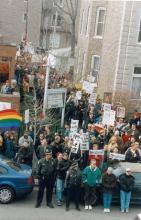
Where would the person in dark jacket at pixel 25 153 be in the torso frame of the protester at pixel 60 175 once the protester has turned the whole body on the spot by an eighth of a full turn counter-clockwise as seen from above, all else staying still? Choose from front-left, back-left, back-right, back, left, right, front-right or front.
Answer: back-left

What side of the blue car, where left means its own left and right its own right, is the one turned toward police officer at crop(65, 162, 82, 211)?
back

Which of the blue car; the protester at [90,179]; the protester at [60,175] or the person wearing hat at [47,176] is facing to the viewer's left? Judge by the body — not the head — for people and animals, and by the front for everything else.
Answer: the blue car

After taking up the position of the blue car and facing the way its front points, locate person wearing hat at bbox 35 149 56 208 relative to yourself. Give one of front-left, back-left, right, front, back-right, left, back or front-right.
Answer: back

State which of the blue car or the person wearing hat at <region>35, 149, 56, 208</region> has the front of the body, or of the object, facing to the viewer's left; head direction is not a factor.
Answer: the blue car

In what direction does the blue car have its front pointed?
to the viewer's left

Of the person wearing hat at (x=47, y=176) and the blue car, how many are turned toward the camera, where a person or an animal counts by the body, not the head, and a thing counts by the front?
1
